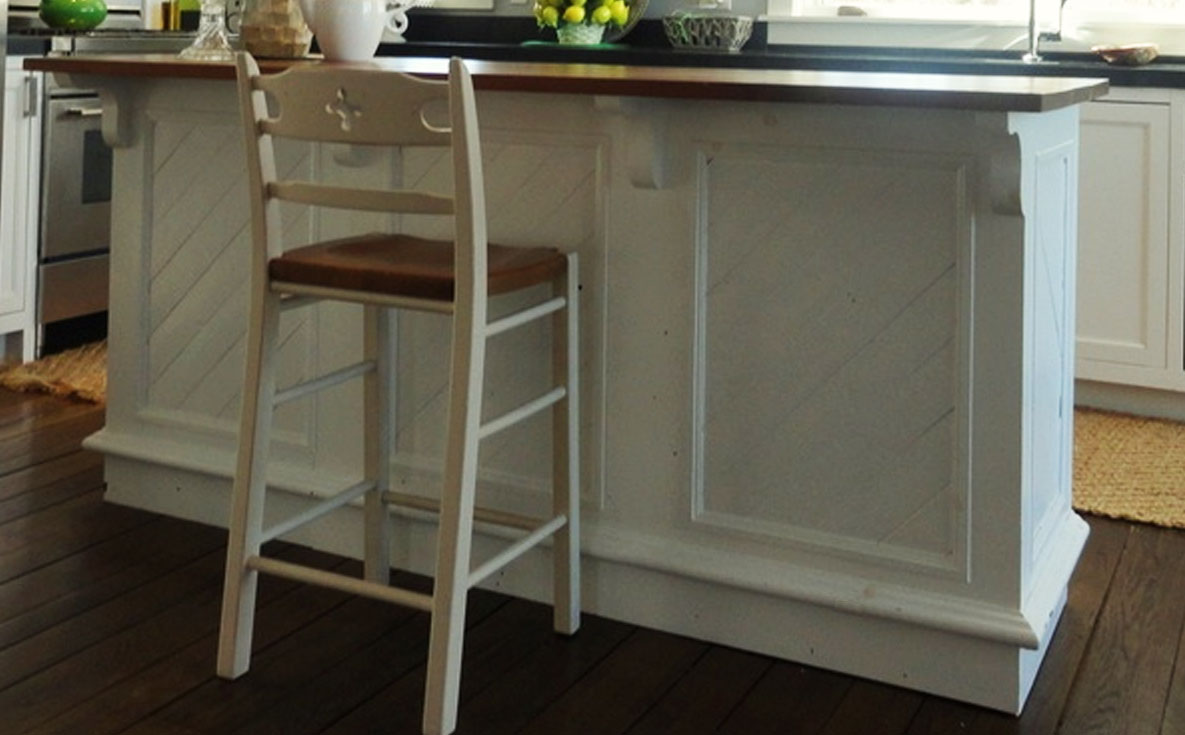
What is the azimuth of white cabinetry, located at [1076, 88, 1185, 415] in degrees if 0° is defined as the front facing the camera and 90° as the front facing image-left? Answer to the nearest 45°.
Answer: approximately 0°

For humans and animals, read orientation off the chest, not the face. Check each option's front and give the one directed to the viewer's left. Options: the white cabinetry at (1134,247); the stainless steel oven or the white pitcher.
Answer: the white pitcher

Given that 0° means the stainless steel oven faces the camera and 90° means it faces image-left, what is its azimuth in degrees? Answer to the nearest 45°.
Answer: approximately 315°

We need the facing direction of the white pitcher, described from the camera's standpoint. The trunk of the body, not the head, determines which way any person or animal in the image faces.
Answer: facing to the left of the viewer

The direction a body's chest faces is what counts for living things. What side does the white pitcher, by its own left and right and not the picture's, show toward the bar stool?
left
